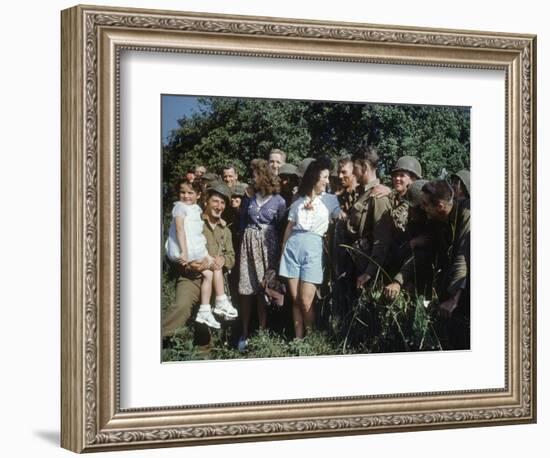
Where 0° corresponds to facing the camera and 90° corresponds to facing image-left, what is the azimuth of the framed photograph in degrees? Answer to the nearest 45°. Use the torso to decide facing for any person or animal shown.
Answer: approximately 315°
